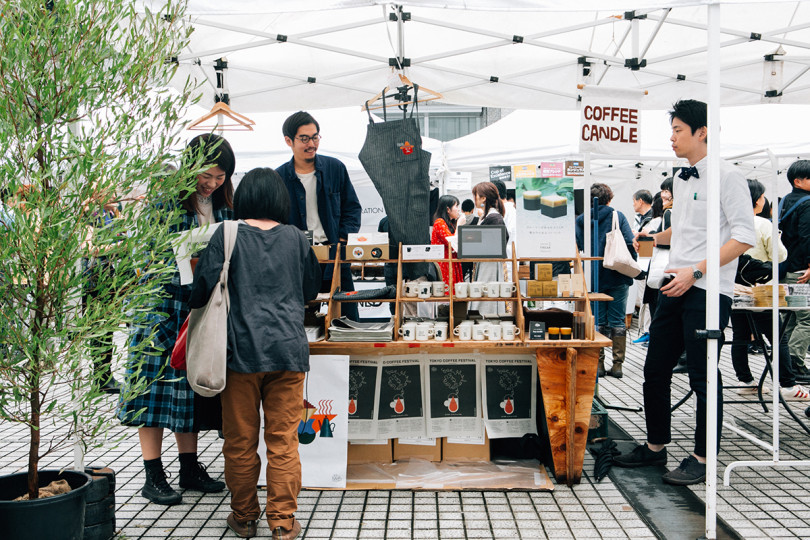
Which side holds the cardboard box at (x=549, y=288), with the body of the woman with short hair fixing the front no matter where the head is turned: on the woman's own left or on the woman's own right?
on the woman's own right

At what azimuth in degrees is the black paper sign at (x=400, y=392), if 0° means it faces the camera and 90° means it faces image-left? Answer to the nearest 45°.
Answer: approximately 0°

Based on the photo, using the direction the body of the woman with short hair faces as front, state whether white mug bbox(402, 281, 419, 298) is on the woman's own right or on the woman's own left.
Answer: on the woman's own right

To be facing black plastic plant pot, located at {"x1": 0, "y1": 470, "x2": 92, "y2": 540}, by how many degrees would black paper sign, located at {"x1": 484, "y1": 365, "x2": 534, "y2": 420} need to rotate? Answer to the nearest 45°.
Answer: approximately 45° to its right
